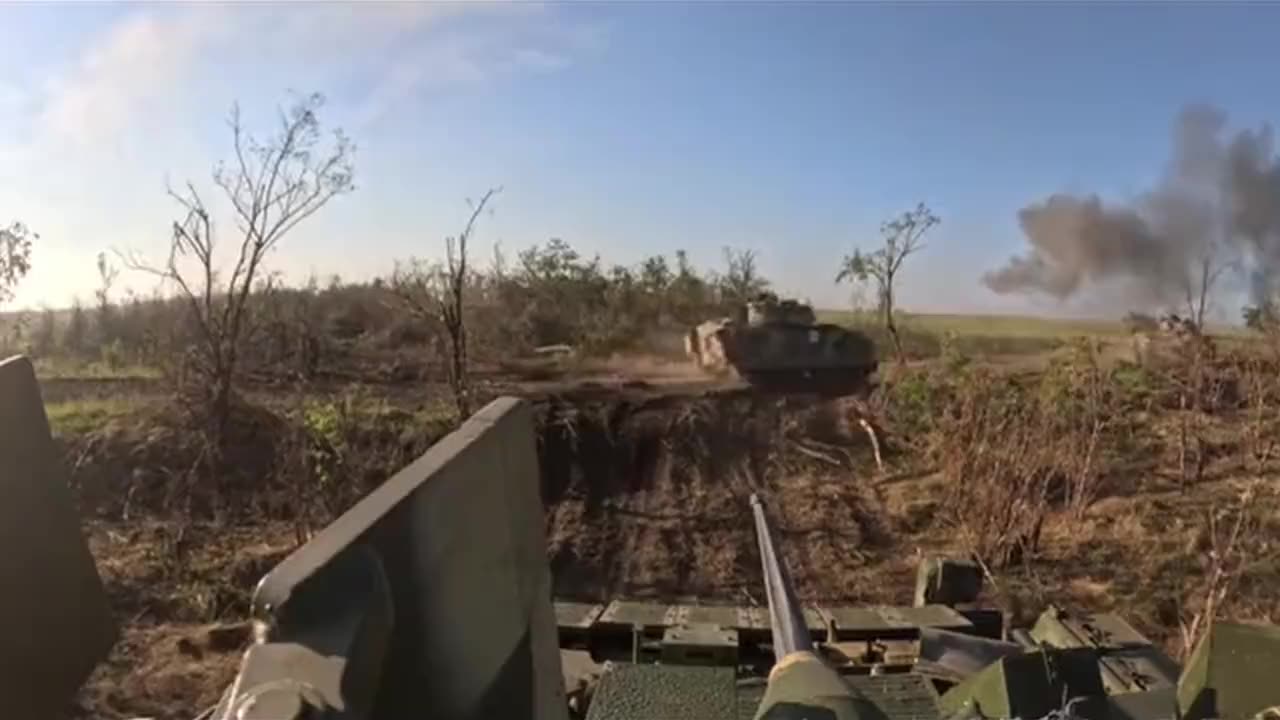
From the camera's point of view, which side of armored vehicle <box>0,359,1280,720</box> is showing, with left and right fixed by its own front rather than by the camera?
back

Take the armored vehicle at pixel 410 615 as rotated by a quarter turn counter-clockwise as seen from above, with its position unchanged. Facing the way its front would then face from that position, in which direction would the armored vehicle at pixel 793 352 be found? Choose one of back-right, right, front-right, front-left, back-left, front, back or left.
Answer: right
